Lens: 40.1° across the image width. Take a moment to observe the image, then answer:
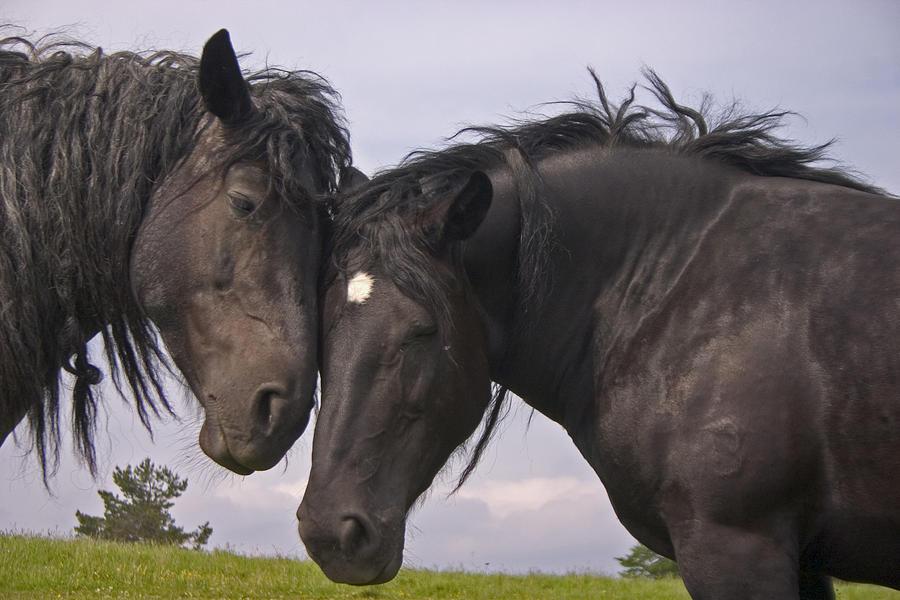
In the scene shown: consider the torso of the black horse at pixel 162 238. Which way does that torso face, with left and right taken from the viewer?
facing to the right of the viewer

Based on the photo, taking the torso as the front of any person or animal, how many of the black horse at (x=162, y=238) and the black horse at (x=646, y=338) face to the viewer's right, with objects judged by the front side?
1

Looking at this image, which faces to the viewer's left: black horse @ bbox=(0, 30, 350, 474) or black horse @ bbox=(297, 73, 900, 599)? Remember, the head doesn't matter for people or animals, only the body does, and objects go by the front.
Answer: black horse @ bbox=(297, 73, 900, 599)

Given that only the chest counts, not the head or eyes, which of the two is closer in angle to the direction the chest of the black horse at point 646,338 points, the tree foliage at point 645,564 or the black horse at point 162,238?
the black horse

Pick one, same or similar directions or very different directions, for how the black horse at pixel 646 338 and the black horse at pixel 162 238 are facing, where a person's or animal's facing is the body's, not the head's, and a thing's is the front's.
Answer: very different directions

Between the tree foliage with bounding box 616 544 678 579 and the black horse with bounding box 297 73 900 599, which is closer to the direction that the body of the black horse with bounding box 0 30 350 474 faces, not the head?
the black horse

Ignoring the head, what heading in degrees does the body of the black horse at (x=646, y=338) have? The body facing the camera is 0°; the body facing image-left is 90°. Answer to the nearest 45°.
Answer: approximately 90°

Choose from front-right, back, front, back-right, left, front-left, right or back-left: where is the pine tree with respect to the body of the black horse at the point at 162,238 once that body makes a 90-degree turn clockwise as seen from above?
back

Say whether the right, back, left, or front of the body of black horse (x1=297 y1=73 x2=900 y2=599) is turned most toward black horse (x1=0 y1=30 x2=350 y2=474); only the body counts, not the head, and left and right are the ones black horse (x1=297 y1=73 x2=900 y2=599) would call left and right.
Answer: front

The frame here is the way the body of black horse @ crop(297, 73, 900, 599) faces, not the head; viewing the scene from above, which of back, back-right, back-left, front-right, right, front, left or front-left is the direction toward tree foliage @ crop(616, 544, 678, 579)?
right
